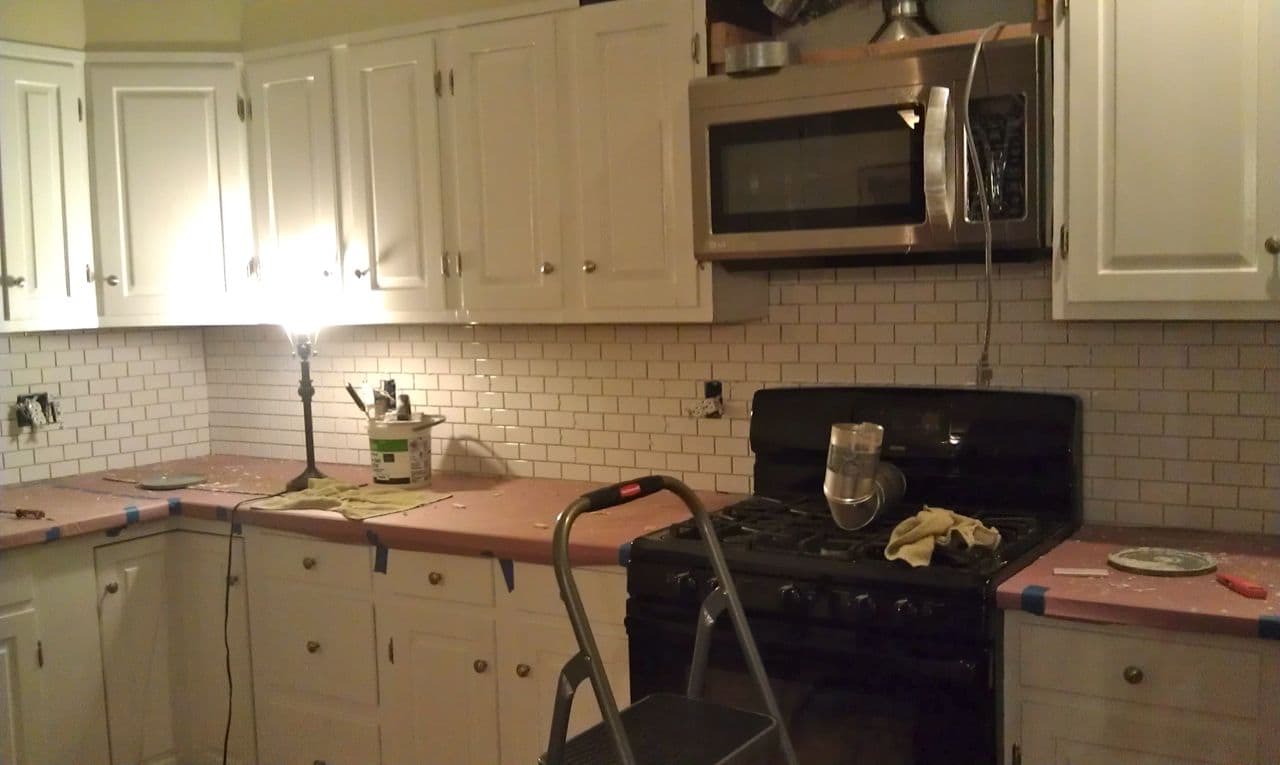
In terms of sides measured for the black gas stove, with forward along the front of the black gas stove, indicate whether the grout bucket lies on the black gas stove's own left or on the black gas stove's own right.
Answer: on the black gas stove's own right

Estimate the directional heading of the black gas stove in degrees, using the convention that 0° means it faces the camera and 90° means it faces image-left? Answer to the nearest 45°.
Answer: approximately 45°

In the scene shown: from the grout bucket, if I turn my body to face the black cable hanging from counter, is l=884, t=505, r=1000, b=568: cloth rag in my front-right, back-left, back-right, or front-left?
back-left

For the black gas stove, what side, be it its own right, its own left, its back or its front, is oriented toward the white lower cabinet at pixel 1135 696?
left

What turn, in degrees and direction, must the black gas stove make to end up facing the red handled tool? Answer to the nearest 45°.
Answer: approximately 135° to its left
